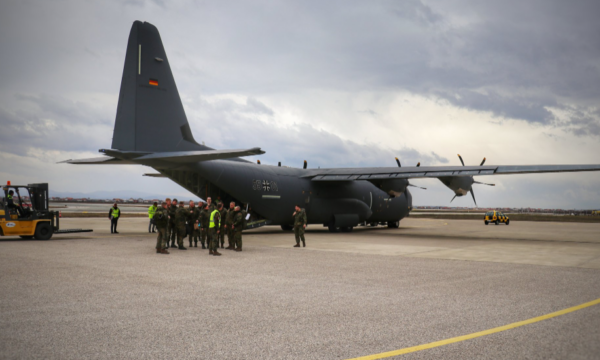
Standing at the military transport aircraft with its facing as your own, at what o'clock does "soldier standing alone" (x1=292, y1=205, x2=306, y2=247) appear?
The soldier standing alone is roughly at 3 o'clock from the military transport aircraft.

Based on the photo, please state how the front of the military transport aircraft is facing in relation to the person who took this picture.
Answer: facing away from the viewer and to the right of the viewer

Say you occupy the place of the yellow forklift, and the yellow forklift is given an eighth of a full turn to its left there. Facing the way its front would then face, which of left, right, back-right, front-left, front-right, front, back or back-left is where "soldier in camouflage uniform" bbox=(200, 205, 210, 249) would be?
right

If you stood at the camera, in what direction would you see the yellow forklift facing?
facing to the right of the viewer

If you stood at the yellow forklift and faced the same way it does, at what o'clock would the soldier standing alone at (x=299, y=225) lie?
The soldier standing alone is roughly at 1 o'clock from the yellow forklift.
